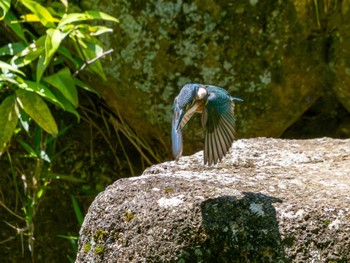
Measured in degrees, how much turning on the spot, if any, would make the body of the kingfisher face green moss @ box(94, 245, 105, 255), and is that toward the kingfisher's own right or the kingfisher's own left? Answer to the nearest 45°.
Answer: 0° — it already faces it

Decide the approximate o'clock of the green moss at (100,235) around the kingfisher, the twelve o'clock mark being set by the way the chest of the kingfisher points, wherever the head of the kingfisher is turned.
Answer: The green moss is roughly at 12 o'clock from the kingfisher.

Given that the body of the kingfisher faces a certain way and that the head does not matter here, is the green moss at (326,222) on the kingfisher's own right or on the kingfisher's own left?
on the kingfisher's own left

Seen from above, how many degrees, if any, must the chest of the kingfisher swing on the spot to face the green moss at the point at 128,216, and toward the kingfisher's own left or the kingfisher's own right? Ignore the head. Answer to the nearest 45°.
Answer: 0° — it already faces it

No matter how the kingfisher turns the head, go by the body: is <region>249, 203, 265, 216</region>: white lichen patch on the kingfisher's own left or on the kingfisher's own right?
on the kingfisher's own left

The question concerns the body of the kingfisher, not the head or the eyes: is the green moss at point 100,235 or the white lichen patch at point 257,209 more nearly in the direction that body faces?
the green moss

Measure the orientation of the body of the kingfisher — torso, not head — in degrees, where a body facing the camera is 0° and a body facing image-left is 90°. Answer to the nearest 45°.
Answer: approximately 45°
